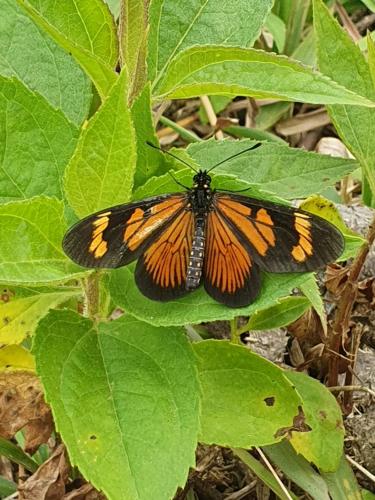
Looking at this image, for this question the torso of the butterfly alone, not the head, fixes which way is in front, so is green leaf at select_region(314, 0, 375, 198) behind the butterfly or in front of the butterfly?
in front

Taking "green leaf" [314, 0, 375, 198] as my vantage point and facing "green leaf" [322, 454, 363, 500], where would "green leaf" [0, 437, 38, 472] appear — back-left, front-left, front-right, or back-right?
front-right

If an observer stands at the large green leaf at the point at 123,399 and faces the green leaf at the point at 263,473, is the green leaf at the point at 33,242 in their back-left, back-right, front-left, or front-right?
back-left

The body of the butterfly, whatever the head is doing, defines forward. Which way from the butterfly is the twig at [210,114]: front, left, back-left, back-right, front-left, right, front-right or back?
front

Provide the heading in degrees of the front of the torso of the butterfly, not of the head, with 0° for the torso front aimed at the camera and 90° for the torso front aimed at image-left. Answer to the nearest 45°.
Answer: approximately 180°

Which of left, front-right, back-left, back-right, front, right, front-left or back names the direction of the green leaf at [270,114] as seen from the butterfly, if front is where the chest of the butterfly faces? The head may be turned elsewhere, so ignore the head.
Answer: front

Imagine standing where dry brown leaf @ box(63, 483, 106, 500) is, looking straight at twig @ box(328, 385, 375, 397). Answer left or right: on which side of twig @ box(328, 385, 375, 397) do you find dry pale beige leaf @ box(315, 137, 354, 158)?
left

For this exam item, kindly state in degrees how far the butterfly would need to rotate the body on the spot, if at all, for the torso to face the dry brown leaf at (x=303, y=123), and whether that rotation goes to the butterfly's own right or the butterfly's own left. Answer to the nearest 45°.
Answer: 0° — it already faces it

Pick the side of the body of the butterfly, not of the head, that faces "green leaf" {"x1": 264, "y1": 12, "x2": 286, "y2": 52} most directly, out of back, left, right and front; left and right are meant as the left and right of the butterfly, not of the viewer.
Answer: front
